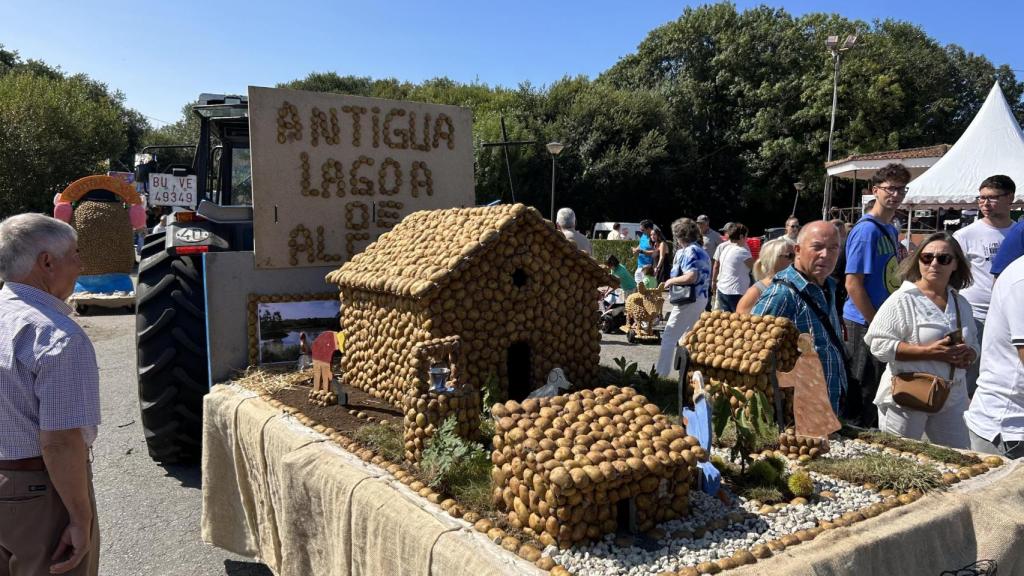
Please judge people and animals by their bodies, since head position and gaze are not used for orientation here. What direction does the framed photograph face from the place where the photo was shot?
facing the viewer

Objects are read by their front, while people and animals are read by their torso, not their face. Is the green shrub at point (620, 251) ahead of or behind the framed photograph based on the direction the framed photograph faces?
behind

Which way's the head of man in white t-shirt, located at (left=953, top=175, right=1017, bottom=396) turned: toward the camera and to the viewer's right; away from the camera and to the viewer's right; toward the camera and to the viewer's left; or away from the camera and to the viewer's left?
toward the camera and to the viewer's left

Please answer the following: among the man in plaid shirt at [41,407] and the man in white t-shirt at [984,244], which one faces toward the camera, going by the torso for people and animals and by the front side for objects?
the man in white t-shirt

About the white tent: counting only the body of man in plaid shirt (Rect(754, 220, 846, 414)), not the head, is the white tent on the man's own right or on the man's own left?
on the man's own left

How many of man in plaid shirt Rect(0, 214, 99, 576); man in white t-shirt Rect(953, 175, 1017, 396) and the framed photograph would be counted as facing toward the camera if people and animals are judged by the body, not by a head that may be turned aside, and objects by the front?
2

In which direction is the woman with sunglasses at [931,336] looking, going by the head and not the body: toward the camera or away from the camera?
toward the camera

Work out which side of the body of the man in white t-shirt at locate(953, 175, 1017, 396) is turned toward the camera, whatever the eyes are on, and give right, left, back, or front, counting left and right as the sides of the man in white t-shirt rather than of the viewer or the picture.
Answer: front

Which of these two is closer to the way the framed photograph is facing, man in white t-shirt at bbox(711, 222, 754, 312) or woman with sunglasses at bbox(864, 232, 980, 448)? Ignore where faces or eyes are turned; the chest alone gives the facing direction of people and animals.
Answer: the woman with sunglasses

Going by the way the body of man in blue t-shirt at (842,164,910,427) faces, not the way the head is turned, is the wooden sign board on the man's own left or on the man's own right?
on the man's own right

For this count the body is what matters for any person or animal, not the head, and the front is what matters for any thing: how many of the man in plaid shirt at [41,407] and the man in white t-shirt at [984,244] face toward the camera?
1

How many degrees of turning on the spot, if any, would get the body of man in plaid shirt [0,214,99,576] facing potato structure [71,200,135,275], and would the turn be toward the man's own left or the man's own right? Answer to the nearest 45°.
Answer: approximately 45° to the man's own left
